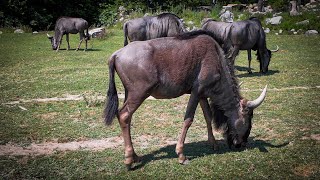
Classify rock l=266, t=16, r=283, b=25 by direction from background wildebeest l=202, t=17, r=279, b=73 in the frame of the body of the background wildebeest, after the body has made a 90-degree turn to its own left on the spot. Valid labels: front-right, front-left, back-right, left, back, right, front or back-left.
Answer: front

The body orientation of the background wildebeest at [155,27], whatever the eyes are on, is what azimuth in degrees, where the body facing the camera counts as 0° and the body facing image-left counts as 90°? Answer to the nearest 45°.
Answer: approximately 270°

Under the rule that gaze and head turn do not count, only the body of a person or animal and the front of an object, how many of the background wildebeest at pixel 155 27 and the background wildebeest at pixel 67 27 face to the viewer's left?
1

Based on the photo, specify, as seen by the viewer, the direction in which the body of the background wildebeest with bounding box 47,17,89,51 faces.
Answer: to the viewer's left

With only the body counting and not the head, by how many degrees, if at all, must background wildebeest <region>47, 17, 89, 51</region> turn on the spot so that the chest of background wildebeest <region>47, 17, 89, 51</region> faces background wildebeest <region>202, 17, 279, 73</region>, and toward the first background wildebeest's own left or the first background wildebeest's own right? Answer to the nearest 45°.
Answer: approximately 135° to the first background wildebeest's own left

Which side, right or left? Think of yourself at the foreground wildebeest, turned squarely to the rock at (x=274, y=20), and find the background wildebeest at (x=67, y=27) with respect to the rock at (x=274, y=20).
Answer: left

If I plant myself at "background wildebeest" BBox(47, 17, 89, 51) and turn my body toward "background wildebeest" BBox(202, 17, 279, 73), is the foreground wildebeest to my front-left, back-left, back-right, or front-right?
front-right

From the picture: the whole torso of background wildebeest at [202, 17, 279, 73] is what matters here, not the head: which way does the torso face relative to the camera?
to the viewer's right

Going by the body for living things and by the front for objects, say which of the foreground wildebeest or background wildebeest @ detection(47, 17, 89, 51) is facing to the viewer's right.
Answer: the foreground wildebeest

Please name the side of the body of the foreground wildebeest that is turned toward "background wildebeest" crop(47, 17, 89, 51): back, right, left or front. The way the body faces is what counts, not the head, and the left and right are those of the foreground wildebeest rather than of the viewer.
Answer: left

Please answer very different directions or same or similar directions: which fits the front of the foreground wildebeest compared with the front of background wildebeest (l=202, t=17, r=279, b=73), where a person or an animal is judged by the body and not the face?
same or similar directions

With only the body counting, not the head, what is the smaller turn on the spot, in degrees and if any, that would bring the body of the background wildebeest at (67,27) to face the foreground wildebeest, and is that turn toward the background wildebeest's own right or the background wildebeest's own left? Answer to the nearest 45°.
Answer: approximately 90° to the background wildebeest's own left

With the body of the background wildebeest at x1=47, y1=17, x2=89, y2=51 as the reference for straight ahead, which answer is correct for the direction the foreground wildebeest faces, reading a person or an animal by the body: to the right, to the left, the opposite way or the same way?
the opposite way

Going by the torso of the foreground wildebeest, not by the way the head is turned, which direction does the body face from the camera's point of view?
to the viewer's right
